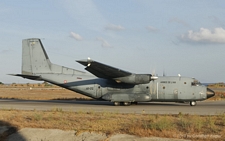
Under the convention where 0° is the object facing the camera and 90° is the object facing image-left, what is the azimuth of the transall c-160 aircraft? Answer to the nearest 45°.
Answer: approximately 270°
